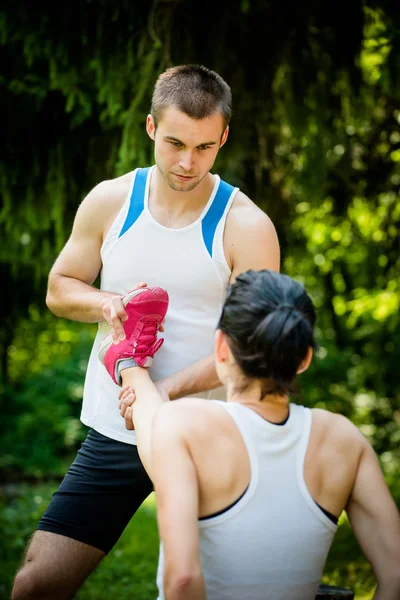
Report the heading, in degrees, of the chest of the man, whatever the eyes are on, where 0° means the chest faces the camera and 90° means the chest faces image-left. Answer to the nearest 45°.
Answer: approximately 0°

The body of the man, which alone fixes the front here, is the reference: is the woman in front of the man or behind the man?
in front
